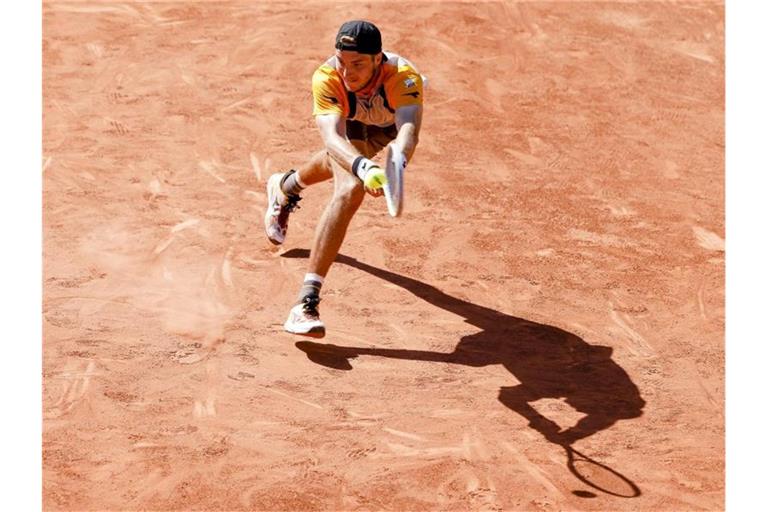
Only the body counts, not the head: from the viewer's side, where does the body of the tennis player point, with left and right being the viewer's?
facing the viewer
